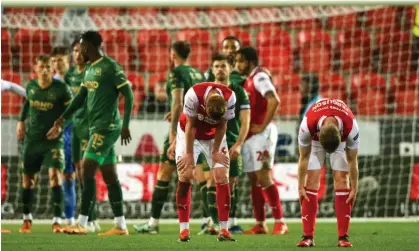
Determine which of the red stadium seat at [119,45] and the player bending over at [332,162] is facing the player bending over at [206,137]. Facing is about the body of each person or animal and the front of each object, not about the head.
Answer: the red stadium seat

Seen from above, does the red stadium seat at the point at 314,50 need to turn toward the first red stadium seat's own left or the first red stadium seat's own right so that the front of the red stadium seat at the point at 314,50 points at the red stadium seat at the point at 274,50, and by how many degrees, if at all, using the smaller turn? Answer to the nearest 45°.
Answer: approximately 90° to the first red stadium seat's own right

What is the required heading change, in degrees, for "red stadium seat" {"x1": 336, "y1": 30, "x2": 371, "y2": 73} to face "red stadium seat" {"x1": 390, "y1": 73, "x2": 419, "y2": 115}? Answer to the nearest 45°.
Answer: approximately 45° to its left

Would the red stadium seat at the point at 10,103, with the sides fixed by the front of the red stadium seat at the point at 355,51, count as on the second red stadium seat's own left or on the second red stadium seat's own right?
on the second red stadium seat's own right

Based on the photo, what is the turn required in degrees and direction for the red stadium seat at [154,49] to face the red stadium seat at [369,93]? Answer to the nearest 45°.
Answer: approximately 90° to its left

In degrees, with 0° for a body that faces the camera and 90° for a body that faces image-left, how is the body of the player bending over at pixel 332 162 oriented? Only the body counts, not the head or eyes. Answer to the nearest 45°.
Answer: approximately 0°

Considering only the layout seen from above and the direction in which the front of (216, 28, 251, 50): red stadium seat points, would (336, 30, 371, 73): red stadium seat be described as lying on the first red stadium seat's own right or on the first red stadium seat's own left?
on the first red stadium seat's own left

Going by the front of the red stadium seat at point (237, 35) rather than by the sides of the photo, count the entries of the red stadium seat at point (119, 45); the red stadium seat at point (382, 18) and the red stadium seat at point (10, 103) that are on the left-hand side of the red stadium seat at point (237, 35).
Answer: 1

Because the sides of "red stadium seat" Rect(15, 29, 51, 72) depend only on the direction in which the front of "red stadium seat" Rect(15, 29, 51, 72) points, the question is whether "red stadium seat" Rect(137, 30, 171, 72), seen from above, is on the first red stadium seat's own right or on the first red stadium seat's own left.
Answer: on the first red stadium seat's own left

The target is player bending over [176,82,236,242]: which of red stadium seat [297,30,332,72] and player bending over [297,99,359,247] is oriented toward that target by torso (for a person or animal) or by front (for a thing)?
the red stadium seat

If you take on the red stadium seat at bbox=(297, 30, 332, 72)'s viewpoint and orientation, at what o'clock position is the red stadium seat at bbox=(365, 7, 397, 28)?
the red stadium seat at bbox=(365, 7, 397, 28) is roughly at 9 o'clock from the red stadium seat at bbox=(297, 30, 332, 72).
